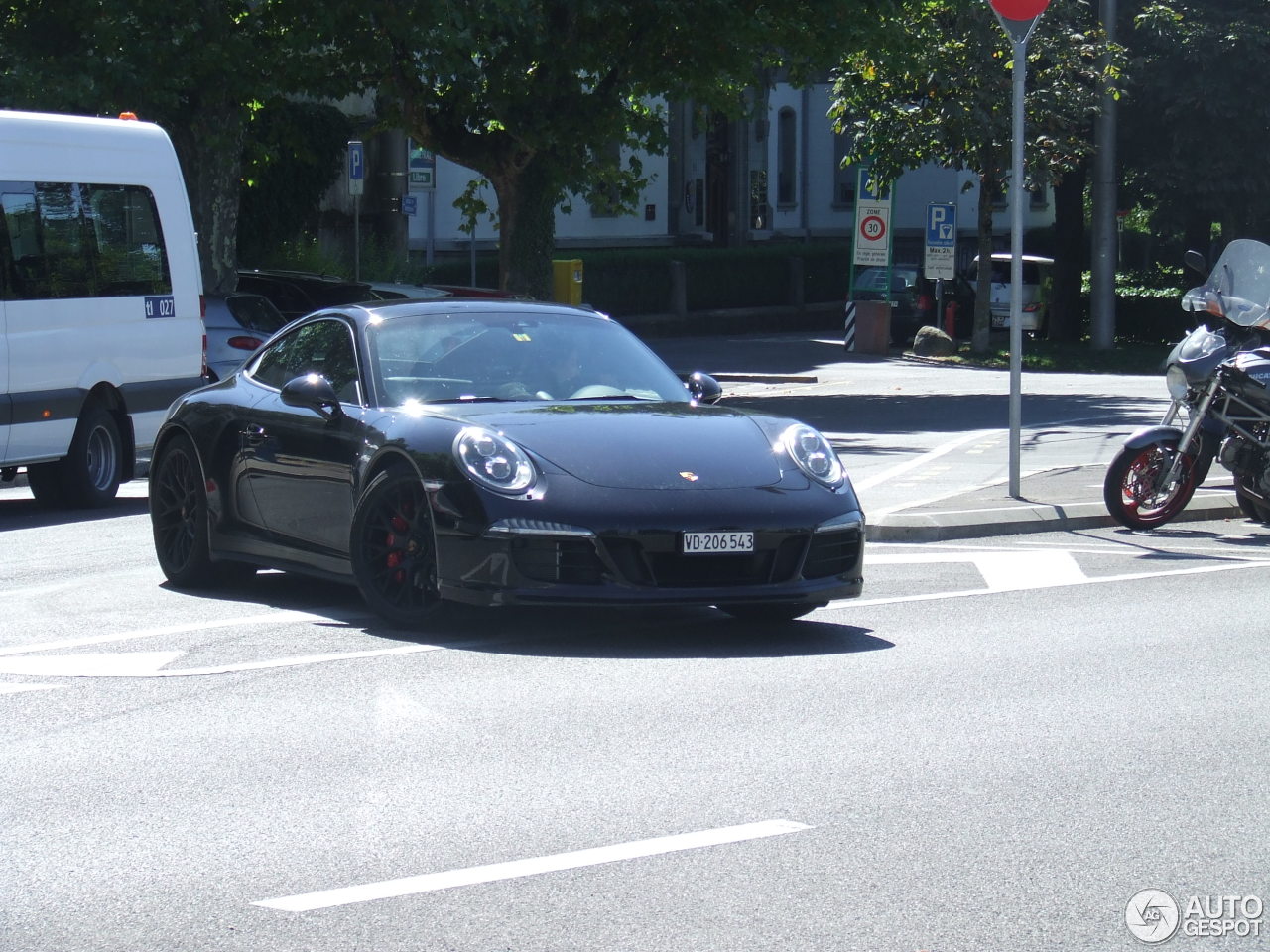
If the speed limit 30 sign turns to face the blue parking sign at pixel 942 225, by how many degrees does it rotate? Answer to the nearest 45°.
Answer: approximately 45° to its left

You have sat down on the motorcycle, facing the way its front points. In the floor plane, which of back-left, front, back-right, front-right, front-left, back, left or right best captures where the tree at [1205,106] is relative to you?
back-right

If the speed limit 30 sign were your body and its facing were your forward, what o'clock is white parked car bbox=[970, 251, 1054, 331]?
The white parked car is roughly at 7 o'clock from the speed limit 30 sign.

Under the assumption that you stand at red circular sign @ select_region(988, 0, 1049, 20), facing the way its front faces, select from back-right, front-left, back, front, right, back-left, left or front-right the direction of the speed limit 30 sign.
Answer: back

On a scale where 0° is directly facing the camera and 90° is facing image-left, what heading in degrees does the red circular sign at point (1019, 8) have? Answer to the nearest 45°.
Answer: approximately 0°

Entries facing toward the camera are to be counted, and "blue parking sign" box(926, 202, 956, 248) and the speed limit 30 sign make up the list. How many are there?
2

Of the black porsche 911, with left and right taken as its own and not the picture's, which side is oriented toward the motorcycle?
left

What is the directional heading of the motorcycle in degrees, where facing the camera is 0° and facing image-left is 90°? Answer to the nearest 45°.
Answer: approximately 45°

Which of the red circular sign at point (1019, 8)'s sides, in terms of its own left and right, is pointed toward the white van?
right

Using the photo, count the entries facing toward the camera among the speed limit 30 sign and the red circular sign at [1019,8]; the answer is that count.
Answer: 2

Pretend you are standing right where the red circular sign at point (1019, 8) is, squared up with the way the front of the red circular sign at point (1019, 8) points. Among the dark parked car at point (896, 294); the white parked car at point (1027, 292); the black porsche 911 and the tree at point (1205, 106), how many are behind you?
3

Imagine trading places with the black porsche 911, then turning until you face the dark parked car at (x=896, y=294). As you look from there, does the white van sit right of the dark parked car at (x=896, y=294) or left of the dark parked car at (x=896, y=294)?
left
